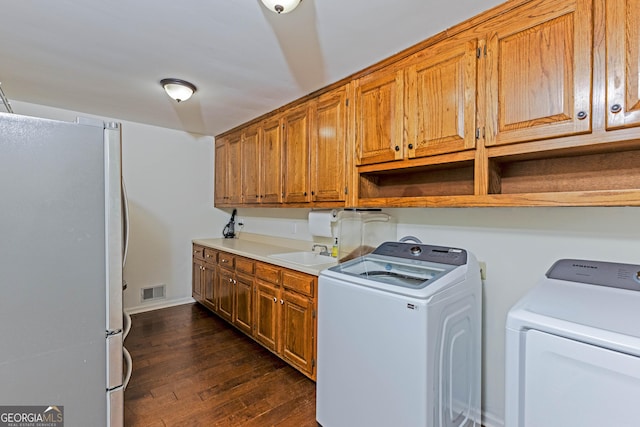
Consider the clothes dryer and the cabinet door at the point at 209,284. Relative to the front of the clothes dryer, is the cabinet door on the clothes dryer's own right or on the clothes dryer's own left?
on the clothes dryer's own right

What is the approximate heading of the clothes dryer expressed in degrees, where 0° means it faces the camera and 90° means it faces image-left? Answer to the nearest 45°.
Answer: approximately 45°

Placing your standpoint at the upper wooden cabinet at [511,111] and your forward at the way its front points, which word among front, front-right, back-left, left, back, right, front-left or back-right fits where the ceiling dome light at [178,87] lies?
front-right

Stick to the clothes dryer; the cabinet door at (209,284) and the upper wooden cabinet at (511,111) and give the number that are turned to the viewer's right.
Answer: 0

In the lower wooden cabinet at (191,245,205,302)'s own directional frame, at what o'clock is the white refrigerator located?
The white refrigerator is roughly at 11 o'clock from the lower wooden cabinet.

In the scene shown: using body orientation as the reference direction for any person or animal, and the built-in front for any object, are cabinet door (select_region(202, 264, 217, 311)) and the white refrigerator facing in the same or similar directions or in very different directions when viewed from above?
very different directions

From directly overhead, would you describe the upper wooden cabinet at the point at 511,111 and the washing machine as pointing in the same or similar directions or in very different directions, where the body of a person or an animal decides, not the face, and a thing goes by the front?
same or similar directions

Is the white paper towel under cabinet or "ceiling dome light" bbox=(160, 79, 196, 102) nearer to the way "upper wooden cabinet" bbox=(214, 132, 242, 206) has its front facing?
the ceiling dome light

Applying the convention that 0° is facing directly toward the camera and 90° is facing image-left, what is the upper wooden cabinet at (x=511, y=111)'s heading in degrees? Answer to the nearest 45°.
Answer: approximately 45°

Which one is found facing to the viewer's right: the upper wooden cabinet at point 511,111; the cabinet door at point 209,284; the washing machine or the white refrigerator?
the white refrigerator

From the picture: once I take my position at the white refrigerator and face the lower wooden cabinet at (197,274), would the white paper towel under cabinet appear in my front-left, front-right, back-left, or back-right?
front-right
